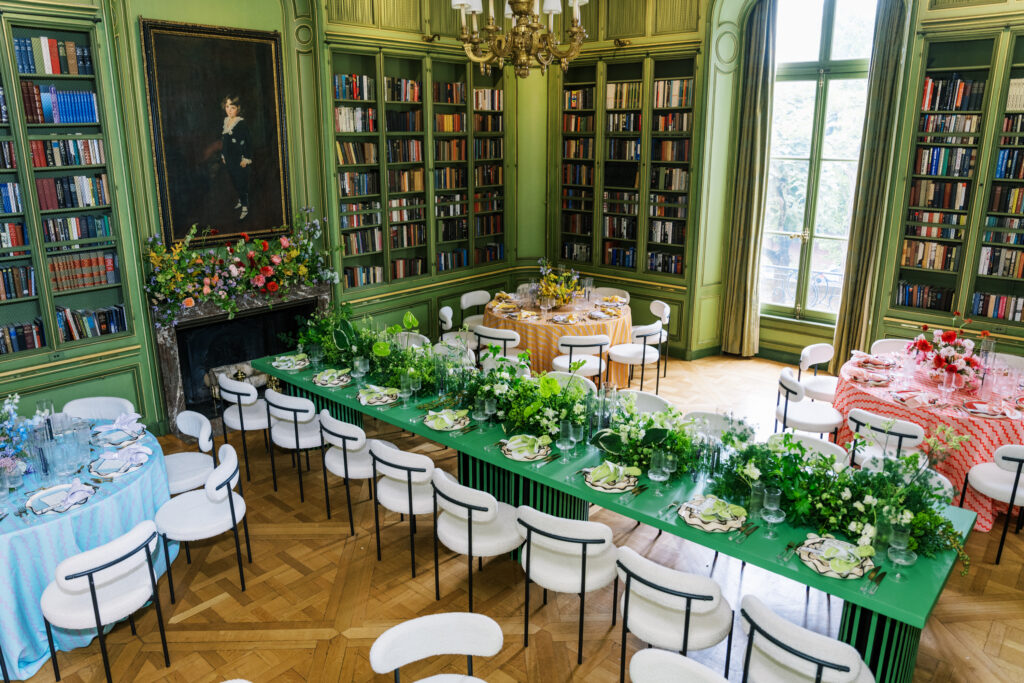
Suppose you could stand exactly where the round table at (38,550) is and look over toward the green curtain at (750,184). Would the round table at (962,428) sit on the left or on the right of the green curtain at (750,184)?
right

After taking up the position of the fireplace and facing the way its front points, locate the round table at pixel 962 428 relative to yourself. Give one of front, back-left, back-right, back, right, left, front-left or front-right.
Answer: front

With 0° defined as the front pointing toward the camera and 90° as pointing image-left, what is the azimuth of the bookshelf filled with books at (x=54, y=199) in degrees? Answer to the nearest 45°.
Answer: approximately 315°

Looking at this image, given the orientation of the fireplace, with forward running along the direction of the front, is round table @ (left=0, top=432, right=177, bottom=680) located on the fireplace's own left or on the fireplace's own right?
on the fireplace's own right

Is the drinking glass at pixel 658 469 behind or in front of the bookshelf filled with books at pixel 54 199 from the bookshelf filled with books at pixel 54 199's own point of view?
in front

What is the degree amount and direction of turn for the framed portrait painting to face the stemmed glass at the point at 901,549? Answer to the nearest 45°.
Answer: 0° — it already faces it

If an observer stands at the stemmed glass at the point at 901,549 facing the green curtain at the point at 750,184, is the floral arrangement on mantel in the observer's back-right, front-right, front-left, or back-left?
front-left

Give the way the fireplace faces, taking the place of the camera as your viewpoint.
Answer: facing the viewer and to the right of the viewer

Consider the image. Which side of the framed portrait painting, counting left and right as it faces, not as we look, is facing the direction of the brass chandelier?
front

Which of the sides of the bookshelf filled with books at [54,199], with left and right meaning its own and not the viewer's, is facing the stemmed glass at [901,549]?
front

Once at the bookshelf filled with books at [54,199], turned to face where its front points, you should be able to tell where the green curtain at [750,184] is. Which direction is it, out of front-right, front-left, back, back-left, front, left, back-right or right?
front-left

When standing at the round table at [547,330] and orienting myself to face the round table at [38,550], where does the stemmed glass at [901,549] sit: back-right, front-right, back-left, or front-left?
front-left

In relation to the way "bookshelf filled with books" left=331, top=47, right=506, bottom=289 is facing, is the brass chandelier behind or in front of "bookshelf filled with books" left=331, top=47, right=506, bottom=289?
in front
